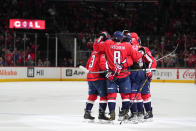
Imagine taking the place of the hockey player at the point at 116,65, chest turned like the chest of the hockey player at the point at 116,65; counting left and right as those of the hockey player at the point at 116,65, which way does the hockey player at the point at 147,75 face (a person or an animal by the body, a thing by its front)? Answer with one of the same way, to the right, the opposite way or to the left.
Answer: to the left

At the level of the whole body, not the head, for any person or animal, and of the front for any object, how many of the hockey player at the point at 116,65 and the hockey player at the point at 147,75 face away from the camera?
1

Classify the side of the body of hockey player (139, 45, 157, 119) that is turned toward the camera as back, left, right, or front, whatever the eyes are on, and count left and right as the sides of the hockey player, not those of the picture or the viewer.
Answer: left

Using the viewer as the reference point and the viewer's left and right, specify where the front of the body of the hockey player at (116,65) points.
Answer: facing away from the viewer

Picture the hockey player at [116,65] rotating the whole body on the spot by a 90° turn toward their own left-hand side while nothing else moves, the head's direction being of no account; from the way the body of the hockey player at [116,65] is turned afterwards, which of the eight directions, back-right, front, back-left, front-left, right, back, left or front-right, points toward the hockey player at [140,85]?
back-right

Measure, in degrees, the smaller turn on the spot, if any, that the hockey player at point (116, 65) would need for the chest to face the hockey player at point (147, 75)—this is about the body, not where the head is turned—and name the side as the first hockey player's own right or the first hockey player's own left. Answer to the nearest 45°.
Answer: approximately 45° to the first hockey player's own right

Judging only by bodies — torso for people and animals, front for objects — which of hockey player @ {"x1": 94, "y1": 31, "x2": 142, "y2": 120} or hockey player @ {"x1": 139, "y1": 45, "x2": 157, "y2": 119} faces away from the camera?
hockey player @ {"x1": 94, "y1": 31, "x2": 142, "y2": 120}

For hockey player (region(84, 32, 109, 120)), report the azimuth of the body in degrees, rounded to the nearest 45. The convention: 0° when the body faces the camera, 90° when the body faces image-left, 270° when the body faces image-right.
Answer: approximately 225°

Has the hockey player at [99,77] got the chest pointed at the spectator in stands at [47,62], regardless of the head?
no

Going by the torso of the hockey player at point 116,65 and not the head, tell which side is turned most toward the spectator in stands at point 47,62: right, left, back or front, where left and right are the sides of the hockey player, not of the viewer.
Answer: front

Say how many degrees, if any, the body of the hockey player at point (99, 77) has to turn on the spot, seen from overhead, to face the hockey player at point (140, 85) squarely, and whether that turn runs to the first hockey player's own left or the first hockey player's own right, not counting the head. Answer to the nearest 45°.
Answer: approximately 45° to the first hockey player's own right
